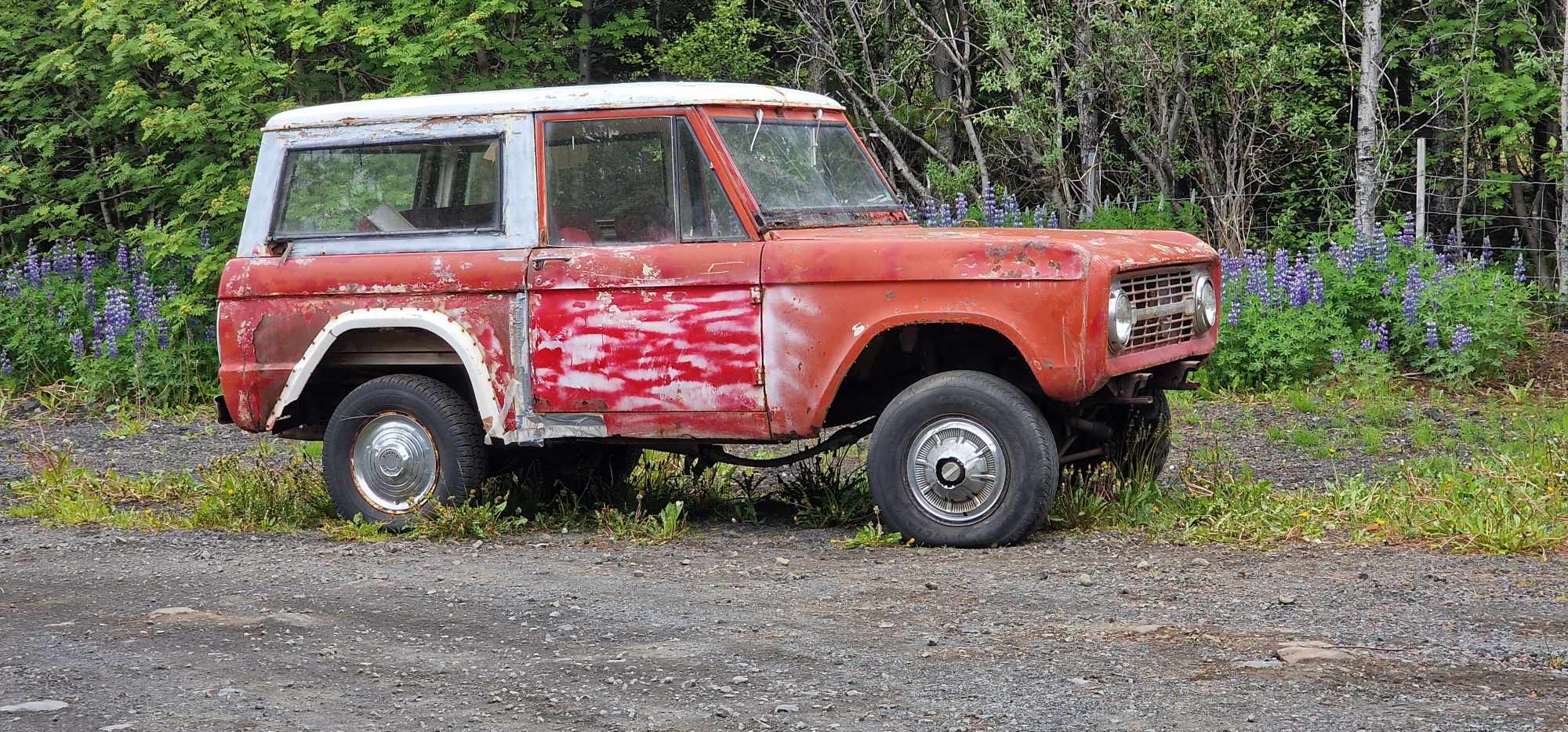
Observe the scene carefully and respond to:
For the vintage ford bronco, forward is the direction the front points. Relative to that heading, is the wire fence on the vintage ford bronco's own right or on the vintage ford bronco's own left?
on the vintage ford bronco's own left

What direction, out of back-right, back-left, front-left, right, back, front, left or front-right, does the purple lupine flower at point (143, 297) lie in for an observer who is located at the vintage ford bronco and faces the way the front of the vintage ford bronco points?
back

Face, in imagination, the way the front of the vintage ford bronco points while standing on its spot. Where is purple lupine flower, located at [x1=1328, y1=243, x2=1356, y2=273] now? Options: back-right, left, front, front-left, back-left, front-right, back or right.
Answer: left

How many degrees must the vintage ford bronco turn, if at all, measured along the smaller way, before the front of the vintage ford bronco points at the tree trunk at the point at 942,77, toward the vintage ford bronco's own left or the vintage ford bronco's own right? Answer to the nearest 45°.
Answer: approximately 135° to the vintage ford bronco's own left

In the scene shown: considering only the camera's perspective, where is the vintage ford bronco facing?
facing the viewer and to the right of the viewer

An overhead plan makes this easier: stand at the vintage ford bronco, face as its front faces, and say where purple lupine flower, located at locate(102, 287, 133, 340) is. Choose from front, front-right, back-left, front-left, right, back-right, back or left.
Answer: back

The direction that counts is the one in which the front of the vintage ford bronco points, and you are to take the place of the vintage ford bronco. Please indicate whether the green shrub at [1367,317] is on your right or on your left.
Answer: on your left

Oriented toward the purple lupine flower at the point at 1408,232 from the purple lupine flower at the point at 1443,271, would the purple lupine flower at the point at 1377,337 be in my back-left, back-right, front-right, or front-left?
back-left

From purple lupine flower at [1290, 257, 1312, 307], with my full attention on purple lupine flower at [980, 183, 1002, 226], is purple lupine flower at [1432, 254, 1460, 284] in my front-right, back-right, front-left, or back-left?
back-right

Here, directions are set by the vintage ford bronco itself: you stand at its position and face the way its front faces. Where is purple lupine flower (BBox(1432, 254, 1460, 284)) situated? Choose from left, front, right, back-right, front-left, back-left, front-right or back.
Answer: left

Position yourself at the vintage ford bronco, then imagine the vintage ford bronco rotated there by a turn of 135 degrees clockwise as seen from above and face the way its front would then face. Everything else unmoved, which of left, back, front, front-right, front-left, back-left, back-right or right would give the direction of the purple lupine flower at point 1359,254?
back-right
